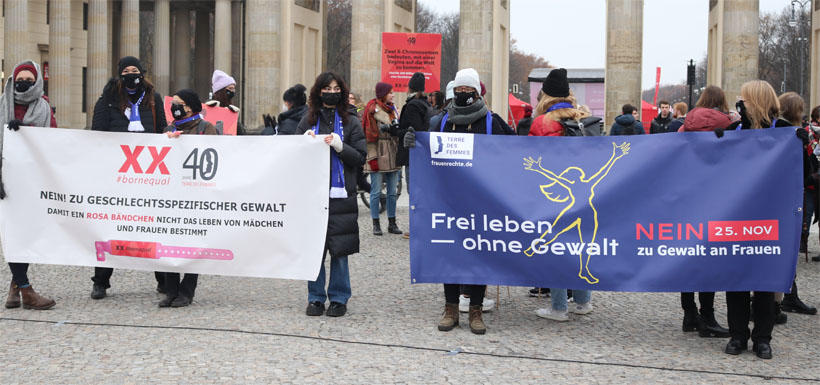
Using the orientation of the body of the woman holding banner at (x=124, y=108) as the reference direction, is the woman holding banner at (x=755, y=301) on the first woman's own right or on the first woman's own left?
on the first woman's own left

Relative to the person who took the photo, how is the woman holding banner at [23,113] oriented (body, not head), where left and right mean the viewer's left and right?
facing the viewer

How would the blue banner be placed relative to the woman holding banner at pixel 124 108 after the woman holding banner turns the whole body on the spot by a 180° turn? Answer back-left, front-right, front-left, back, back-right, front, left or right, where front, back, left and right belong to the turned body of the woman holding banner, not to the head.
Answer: back-right

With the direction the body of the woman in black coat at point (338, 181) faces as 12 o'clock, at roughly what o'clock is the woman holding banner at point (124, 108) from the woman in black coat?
The woman holding banner is roughly at 4 o'clock from the woman in black coat.

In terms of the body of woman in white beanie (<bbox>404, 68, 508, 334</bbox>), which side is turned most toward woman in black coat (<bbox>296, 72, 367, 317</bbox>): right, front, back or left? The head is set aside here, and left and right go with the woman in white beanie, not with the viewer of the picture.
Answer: right

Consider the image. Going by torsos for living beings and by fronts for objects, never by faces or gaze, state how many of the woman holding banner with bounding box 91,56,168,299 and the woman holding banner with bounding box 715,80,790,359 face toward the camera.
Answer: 2

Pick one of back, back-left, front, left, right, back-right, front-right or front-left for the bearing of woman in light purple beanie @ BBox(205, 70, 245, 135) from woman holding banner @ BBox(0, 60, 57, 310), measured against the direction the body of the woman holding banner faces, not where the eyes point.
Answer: back-left

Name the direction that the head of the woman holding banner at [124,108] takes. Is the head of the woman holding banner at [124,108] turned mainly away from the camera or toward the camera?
toward the camera

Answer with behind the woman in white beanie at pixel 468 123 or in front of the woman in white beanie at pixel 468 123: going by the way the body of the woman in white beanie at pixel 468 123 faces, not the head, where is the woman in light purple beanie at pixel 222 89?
behind

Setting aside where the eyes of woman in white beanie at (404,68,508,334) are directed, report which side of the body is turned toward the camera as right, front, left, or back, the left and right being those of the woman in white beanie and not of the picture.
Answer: front
